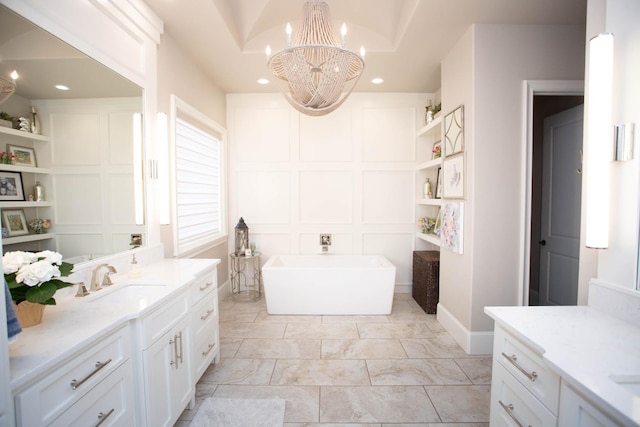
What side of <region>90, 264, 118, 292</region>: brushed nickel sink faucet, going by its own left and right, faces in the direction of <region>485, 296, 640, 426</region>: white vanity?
front

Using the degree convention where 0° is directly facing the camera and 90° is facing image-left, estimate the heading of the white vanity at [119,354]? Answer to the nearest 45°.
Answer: approximately 315°

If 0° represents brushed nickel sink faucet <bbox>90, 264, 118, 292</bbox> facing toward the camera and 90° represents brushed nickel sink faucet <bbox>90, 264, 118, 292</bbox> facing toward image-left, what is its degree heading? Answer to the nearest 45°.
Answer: approximately 315°

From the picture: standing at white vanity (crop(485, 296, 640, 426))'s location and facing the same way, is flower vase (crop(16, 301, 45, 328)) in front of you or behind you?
in front

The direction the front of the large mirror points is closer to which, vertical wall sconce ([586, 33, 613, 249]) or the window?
the vertical wall sconce

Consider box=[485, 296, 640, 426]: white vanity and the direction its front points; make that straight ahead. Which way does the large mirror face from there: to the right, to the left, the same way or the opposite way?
the opposite way

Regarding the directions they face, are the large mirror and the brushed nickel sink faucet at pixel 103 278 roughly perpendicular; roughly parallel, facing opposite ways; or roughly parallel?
roughly parallel

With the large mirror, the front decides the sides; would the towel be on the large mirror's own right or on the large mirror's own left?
on the large mirror's own right

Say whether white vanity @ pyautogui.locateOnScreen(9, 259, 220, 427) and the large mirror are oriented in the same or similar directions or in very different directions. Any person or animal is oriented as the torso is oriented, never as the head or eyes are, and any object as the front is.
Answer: same or similar directions

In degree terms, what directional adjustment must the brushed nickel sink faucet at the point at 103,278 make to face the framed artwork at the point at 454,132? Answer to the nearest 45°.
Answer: approximately 45° to its left

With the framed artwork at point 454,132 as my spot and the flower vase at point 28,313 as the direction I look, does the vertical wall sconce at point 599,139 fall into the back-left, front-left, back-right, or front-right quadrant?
front-left

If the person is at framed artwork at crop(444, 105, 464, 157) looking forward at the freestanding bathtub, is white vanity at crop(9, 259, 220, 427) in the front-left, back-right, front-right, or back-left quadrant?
front-left

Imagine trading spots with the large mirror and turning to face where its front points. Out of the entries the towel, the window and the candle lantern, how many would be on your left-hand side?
2

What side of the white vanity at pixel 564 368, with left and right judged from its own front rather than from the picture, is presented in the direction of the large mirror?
front
